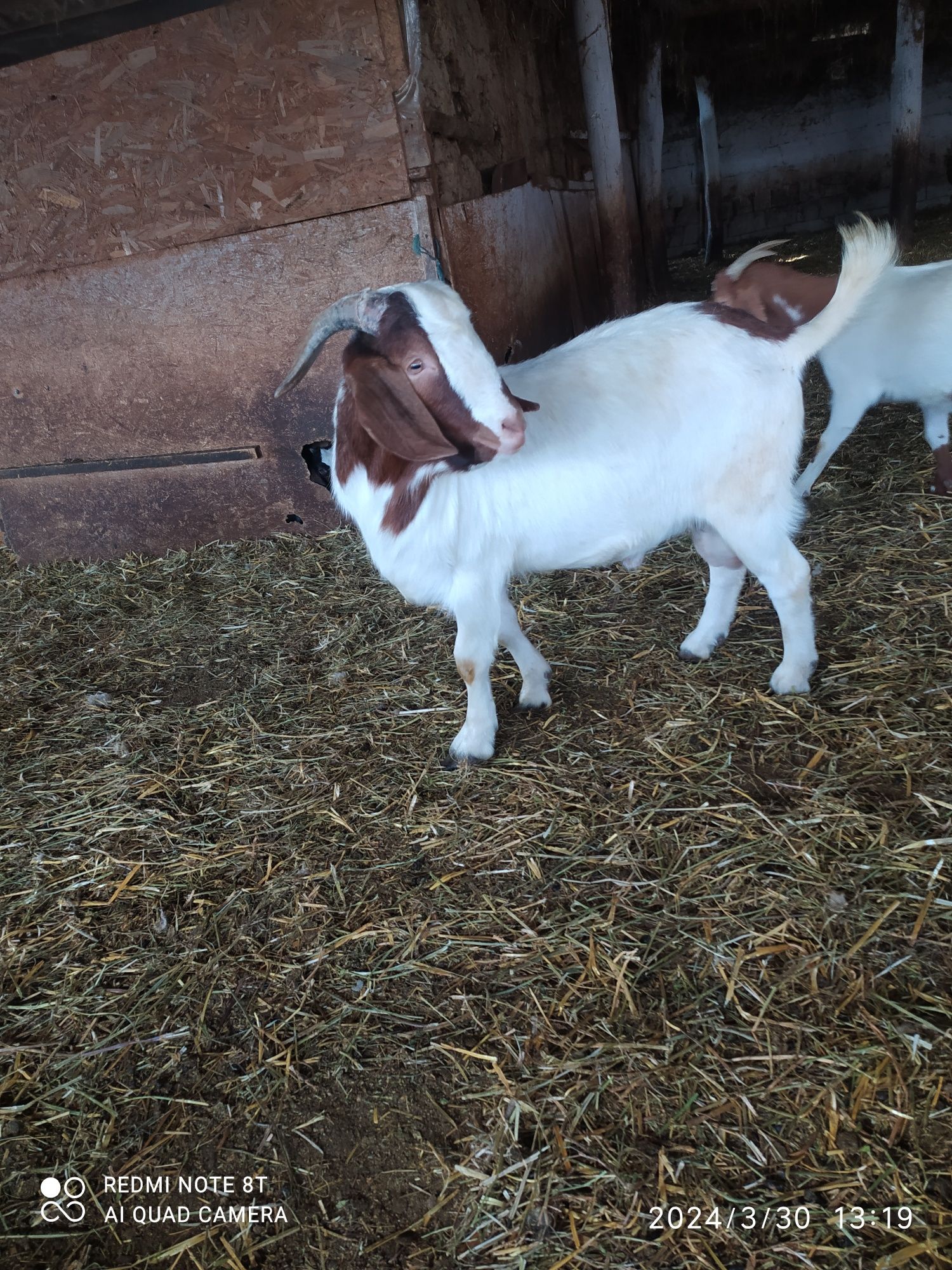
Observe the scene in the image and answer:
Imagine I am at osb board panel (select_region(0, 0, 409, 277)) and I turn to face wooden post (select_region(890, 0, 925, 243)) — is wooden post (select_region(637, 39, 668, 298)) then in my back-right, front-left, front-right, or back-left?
front-left

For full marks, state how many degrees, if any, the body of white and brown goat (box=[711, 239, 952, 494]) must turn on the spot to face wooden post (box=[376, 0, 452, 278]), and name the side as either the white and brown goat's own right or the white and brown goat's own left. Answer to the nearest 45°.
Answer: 0° — it already faces it

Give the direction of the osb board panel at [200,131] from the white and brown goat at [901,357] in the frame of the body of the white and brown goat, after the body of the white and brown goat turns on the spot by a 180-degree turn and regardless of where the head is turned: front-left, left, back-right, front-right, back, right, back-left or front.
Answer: back

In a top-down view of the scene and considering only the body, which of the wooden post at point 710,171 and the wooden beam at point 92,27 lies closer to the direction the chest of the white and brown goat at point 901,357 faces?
the wooden beam

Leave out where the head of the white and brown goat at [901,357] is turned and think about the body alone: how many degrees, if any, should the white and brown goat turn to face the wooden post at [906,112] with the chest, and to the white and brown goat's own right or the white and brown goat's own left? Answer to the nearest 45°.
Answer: approximately 90° to the white and brown goat's own right

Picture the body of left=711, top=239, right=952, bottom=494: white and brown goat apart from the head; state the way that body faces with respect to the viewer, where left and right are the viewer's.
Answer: facing to the left of the viewer

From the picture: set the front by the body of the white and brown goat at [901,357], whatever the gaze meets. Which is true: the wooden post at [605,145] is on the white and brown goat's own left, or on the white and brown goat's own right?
on the white and brown goat's own right

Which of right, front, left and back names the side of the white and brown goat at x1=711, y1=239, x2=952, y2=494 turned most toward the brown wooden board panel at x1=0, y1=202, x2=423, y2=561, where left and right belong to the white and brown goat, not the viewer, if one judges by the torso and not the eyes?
front

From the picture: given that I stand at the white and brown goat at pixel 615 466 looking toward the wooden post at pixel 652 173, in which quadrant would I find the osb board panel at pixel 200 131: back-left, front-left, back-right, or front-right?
front-left
